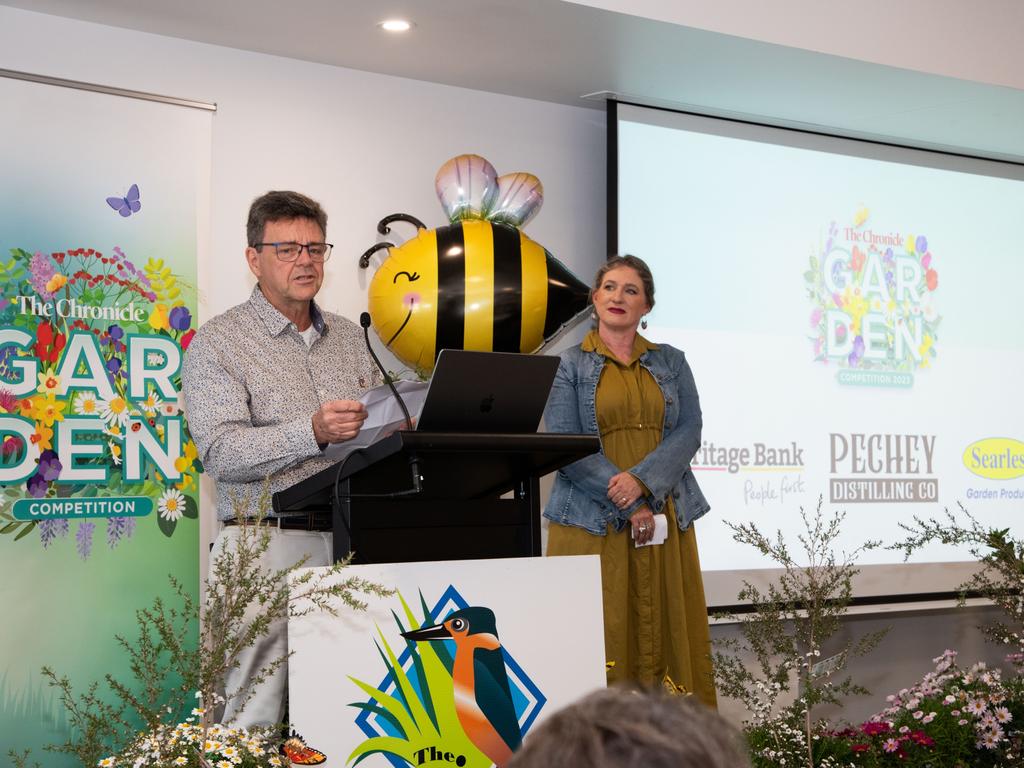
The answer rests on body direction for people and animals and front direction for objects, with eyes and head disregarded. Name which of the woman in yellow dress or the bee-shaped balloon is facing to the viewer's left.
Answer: the bee-shaped balloon

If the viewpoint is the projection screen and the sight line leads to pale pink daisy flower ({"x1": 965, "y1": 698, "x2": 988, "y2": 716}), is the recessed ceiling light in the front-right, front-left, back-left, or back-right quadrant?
front-right

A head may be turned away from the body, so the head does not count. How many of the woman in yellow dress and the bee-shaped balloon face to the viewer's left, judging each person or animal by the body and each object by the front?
1

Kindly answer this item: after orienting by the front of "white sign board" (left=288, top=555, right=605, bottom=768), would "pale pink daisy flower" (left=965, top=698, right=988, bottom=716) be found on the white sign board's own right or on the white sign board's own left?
on the white sign board's own left

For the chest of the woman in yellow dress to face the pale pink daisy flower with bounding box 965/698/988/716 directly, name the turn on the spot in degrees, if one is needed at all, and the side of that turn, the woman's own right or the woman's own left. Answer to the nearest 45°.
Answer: approximately 45° to the woman's own left

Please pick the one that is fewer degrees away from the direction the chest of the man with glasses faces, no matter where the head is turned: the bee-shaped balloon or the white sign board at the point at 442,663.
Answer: the white sign board

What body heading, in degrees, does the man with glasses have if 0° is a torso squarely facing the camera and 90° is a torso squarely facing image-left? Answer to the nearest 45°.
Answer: approximately 315°

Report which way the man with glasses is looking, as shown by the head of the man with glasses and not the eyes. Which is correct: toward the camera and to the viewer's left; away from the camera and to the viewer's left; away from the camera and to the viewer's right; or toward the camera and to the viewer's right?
toward the camera and to the viewer's right

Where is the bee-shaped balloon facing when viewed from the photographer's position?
facing to the left of the viewer

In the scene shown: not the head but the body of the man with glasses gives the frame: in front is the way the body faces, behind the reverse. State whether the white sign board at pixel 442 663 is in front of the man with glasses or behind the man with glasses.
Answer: in front

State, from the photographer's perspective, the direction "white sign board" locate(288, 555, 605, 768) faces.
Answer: facing the viewer

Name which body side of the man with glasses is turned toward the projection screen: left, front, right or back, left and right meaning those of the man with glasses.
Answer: left
